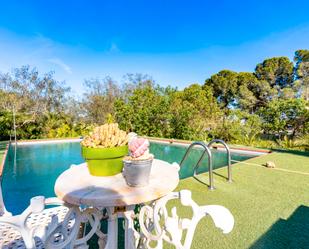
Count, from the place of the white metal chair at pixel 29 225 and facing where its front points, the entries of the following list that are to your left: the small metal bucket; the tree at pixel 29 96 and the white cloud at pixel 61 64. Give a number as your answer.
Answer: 2

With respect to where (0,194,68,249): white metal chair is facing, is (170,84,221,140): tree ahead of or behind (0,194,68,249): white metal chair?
ahead

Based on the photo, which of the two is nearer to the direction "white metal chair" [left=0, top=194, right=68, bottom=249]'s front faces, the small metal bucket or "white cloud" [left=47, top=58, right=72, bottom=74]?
the small metal bucket

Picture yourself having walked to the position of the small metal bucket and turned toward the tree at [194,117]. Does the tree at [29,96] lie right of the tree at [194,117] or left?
left

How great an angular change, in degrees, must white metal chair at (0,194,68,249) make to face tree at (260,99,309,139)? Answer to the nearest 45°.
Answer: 0° — it already faces it

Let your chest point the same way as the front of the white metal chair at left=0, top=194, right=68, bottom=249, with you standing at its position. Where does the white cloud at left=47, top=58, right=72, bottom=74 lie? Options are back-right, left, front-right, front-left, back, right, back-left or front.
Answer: left

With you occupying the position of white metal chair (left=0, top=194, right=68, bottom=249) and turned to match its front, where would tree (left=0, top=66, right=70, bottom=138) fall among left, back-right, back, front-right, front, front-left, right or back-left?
left

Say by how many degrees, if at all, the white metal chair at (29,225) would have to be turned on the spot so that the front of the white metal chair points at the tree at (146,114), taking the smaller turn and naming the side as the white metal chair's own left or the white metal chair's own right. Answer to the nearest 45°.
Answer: approximately 45° to the white metal chair's own left

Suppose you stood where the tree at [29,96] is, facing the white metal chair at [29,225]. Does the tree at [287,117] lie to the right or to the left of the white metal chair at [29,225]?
left

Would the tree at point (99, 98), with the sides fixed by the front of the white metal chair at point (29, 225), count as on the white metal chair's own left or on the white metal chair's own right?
on the white metal chair's own left

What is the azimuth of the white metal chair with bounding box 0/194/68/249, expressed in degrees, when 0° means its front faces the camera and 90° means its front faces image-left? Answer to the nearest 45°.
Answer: approximately 270°

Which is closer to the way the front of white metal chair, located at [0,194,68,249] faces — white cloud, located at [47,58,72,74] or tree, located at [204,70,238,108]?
the tree

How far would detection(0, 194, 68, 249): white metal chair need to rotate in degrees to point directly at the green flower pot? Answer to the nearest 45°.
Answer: approximately 45° to its right
